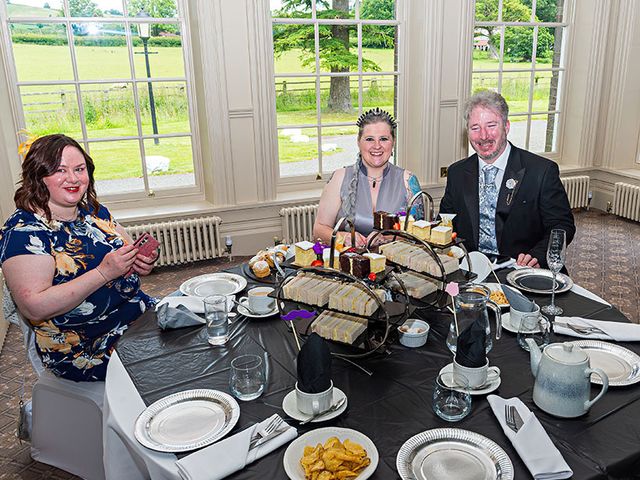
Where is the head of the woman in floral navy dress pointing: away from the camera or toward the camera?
toward the camera

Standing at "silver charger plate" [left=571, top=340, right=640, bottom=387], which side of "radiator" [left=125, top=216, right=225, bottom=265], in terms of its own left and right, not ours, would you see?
front

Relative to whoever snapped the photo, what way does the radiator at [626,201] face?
facing the viewer and to the left of the viewer

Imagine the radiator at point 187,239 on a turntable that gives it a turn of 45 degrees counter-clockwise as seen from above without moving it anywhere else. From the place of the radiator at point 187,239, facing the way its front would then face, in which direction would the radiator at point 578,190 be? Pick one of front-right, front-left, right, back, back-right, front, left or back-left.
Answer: front-left

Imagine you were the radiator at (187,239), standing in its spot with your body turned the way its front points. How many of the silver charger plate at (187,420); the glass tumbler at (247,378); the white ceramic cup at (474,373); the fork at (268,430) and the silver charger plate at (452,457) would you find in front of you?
5

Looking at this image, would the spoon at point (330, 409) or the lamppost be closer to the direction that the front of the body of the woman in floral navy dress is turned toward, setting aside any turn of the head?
the spoon

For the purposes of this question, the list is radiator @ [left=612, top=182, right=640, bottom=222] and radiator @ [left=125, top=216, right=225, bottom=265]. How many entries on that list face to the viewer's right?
0

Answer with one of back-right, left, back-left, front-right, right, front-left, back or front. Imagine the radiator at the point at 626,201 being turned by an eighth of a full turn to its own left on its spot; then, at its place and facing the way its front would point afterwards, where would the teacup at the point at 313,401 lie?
front

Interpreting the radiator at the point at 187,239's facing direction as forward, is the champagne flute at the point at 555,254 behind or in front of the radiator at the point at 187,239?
in front

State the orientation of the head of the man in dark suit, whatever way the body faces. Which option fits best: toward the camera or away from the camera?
toward the camera

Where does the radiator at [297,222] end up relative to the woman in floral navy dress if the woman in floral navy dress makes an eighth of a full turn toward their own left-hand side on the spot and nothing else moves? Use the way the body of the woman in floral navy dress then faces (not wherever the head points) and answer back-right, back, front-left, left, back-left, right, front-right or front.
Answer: front-left

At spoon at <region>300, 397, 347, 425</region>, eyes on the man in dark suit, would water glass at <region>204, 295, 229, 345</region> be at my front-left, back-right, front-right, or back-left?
front-left

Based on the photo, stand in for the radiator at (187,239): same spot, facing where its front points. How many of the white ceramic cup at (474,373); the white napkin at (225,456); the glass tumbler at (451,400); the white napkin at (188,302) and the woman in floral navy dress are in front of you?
5

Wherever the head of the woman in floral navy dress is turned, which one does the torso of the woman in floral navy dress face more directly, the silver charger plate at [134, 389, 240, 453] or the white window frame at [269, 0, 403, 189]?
the silver charger plate

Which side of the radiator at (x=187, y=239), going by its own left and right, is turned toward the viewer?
front

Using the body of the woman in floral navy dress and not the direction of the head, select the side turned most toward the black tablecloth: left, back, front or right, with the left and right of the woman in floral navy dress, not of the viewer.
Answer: front
